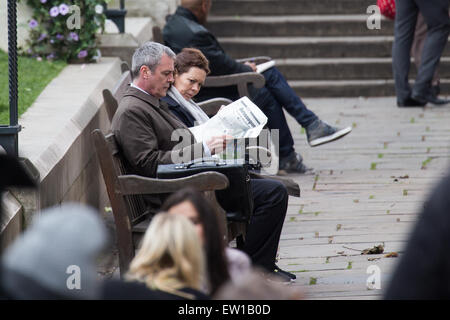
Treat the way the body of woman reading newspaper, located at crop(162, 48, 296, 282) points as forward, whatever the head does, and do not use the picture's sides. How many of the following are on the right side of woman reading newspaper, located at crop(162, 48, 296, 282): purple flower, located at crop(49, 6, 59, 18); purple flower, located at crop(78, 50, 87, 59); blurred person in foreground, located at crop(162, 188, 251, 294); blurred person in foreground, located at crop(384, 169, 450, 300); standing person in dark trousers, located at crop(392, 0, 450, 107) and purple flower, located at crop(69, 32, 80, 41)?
2

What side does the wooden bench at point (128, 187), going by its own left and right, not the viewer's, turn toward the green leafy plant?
left

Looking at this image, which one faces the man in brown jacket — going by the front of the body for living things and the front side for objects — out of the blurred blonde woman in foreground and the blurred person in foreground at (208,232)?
the blurred blonde woman in foreground

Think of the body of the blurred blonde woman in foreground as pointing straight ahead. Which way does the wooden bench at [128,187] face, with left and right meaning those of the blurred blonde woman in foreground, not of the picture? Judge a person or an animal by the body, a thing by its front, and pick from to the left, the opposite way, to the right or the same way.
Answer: to the right

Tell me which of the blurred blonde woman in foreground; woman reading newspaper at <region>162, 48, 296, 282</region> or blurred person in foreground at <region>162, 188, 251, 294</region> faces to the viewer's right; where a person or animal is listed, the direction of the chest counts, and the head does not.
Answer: the woman reading newspaper

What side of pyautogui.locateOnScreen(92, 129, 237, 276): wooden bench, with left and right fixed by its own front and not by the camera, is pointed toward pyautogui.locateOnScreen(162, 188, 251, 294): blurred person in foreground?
right

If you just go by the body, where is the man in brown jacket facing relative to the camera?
to the viewer's right

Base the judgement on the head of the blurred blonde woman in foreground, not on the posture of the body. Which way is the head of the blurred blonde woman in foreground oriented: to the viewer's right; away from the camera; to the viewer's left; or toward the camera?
away from the camera

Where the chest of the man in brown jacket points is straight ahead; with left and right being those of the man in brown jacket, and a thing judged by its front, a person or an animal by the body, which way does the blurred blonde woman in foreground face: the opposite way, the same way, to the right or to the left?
to the left

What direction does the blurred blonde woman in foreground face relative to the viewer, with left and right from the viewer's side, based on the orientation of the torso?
facing away from the viewer

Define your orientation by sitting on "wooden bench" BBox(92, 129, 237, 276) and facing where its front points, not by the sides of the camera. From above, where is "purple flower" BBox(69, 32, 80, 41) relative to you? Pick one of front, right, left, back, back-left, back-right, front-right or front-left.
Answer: left

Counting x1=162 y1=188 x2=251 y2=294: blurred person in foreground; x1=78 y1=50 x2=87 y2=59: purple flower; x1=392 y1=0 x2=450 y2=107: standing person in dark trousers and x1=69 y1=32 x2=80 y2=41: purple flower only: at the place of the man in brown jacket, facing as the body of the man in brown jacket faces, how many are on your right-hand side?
1

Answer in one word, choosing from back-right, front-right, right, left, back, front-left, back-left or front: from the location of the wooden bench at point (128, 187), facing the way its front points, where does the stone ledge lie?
back
